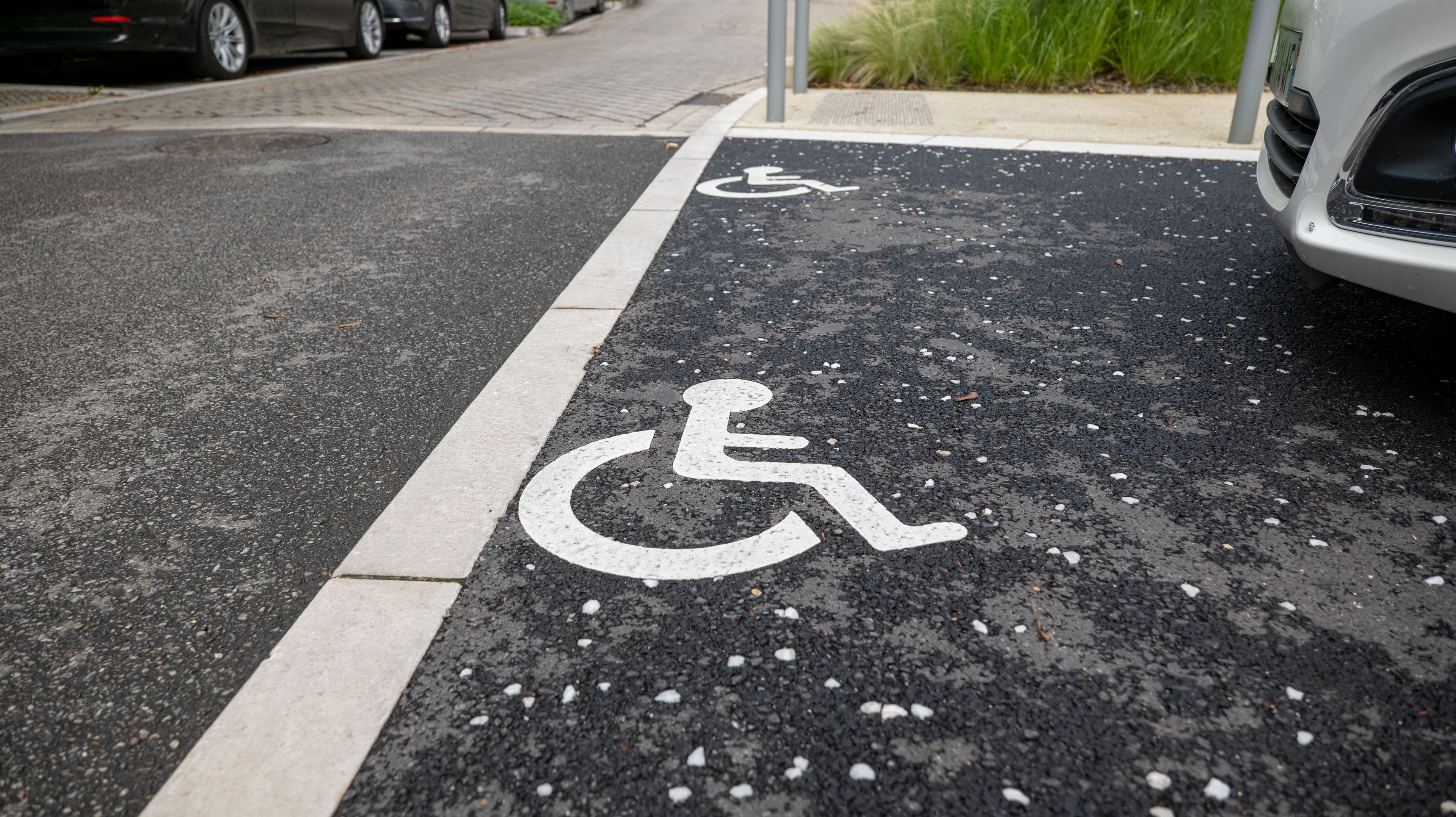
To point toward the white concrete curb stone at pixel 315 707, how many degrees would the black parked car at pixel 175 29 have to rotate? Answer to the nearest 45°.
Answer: approximately 135° to its right

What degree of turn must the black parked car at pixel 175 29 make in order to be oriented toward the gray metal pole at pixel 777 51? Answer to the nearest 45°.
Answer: approximately 90° to its right

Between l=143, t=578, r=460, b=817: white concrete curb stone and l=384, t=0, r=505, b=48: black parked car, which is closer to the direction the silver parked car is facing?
the white concrete curb stone

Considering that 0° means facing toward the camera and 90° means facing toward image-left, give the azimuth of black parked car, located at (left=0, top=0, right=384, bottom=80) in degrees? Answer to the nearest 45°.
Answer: approximately 225°

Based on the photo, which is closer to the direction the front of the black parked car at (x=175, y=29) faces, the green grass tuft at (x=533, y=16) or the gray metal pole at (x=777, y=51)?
the green grass tuft

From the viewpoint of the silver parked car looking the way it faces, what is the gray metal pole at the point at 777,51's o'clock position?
The gray metal pole is roughly at 1 o'clock from the silver parked car.

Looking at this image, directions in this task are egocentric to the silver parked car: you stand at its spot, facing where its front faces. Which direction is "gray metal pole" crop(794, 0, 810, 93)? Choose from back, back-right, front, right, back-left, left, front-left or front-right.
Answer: right

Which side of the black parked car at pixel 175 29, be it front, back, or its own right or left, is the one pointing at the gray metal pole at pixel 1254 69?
right

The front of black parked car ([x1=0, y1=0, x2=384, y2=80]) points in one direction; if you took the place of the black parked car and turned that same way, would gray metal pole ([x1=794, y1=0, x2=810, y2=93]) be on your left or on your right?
on your right

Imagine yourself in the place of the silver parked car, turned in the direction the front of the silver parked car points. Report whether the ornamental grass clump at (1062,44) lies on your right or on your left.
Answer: on your right

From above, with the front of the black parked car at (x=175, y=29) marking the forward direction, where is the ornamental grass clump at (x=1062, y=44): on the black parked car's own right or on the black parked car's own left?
on the black parked car's own right

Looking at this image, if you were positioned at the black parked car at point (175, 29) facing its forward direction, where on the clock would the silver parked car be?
The silver parked car is roughly at 4 o'clock from the black parked car.

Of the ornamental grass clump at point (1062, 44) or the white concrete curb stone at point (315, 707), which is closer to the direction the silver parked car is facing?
the white concrete curb stone

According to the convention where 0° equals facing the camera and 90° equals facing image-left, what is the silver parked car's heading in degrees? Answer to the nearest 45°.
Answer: approximately 45°

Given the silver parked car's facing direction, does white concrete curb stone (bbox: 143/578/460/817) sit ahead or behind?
ahead
